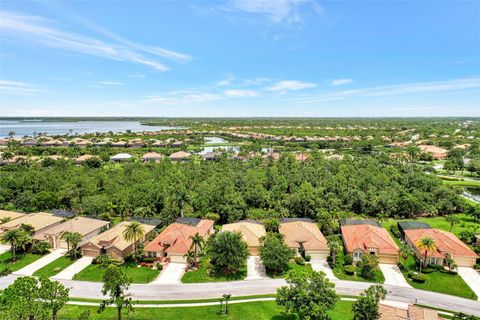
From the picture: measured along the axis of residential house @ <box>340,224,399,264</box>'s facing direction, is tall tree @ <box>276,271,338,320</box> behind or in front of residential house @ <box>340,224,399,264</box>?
in front

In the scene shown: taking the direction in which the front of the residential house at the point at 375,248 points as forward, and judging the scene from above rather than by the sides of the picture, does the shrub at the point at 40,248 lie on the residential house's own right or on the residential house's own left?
on the residential house's own right

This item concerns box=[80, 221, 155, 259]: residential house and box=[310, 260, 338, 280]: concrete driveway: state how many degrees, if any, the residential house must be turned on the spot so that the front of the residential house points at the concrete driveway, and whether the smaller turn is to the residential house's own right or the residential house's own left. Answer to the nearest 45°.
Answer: approximately 90° to the residential house's own left

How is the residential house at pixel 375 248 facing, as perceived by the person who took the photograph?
facing the viewer

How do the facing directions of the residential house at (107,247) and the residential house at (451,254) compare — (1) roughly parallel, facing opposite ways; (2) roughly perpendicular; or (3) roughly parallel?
roughly parallel

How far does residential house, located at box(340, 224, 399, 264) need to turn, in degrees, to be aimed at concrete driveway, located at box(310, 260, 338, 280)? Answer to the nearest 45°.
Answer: approximately 45° to its right

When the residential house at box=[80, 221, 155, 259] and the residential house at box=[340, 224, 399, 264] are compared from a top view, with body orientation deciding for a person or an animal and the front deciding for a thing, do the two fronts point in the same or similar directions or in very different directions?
same or similar directions

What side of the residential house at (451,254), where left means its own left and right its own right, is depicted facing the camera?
front

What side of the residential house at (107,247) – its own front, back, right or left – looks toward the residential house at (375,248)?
left

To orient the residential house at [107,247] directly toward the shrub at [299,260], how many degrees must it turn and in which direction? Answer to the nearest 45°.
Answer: approximately 90° to its left

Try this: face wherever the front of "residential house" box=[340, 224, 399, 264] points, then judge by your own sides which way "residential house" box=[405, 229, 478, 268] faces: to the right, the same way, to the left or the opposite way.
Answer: the same way

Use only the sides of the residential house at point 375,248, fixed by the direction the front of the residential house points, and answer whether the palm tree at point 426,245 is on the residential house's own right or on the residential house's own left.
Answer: on the residential house's own left

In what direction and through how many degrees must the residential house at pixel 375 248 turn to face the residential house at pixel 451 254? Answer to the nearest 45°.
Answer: approximately 90° to its left

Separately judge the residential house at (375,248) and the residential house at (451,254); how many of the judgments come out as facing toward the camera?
2

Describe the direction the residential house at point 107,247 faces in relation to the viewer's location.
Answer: facing the viewer and to the left of the viewer

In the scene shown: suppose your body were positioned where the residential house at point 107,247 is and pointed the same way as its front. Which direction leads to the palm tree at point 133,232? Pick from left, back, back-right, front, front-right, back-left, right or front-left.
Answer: left
